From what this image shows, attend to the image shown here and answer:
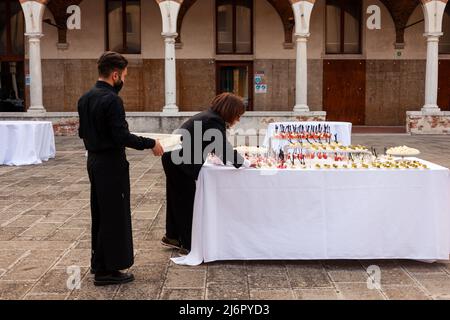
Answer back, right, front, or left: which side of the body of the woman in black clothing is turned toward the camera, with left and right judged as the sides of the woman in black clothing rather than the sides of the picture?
right

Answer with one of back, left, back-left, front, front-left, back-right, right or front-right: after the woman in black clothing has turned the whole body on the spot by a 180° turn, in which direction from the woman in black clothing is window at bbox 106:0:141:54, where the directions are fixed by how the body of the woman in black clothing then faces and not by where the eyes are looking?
right

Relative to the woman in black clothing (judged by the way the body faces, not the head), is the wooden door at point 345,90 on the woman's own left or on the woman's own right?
on the woman's own left

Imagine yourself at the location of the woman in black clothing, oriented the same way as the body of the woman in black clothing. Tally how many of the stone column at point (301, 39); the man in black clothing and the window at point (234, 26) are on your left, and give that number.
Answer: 2

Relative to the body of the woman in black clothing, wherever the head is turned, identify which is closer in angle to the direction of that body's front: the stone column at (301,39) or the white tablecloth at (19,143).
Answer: the stone column

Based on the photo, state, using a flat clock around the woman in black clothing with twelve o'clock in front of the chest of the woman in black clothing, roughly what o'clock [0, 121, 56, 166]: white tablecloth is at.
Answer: The white tablecloth is roughly at 8 o'clock from the woman in black clothing.

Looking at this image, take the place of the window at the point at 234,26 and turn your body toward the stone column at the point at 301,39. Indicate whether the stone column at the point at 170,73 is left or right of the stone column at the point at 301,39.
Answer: right

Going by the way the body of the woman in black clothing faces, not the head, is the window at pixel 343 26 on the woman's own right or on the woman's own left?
on the woman's own left

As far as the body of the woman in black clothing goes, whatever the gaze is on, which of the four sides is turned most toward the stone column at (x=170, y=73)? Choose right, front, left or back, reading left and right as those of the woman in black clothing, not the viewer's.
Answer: left
